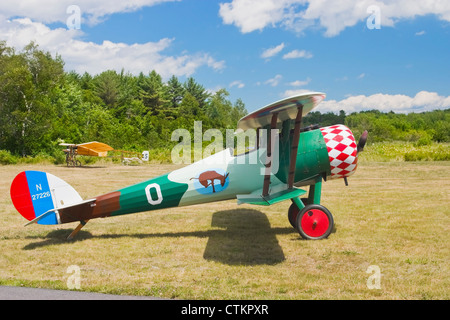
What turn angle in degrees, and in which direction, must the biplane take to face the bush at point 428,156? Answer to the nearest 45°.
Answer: approximately 45° to its left

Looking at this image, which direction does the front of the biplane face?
to the viewer's right

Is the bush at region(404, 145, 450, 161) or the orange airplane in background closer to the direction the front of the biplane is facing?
the bush

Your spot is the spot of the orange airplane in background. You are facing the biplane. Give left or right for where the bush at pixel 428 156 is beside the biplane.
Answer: left

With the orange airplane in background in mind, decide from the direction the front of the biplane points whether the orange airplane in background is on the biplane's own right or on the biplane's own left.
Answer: on the biplane's own left
